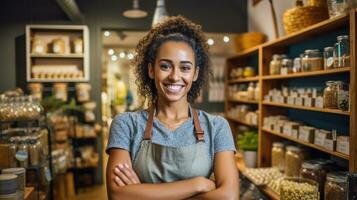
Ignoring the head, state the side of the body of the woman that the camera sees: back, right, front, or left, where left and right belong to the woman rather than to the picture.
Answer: front

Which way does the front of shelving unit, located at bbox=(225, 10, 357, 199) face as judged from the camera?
facing the viewer and to the left of the viewer

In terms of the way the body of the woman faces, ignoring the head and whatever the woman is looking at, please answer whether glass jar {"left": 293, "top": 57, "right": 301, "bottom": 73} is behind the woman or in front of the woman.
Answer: behind

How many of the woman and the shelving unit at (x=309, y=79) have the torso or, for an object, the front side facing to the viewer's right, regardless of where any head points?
0

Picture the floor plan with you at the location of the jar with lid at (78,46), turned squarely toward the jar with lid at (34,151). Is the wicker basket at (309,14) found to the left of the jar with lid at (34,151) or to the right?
left

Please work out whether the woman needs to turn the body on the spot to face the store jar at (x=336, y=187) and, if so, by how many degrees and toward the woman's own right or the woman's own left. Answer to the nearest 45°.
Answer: approximately 135° to the woman's own left

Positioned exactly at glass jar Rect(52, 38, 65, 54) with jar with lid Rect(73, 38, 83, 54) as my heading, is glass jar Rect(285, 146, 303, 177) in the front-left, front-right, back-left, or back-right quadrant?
front-right

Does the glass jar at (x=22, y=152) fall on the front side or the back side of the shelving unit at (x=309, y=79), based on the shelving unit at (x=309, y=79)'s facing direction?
on the front side

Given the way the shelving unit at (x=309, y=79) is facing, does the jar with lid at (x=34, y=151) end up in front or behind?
in front

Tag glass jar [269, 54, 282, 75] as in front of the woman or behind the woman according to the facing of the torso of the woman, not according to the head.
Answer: behind
